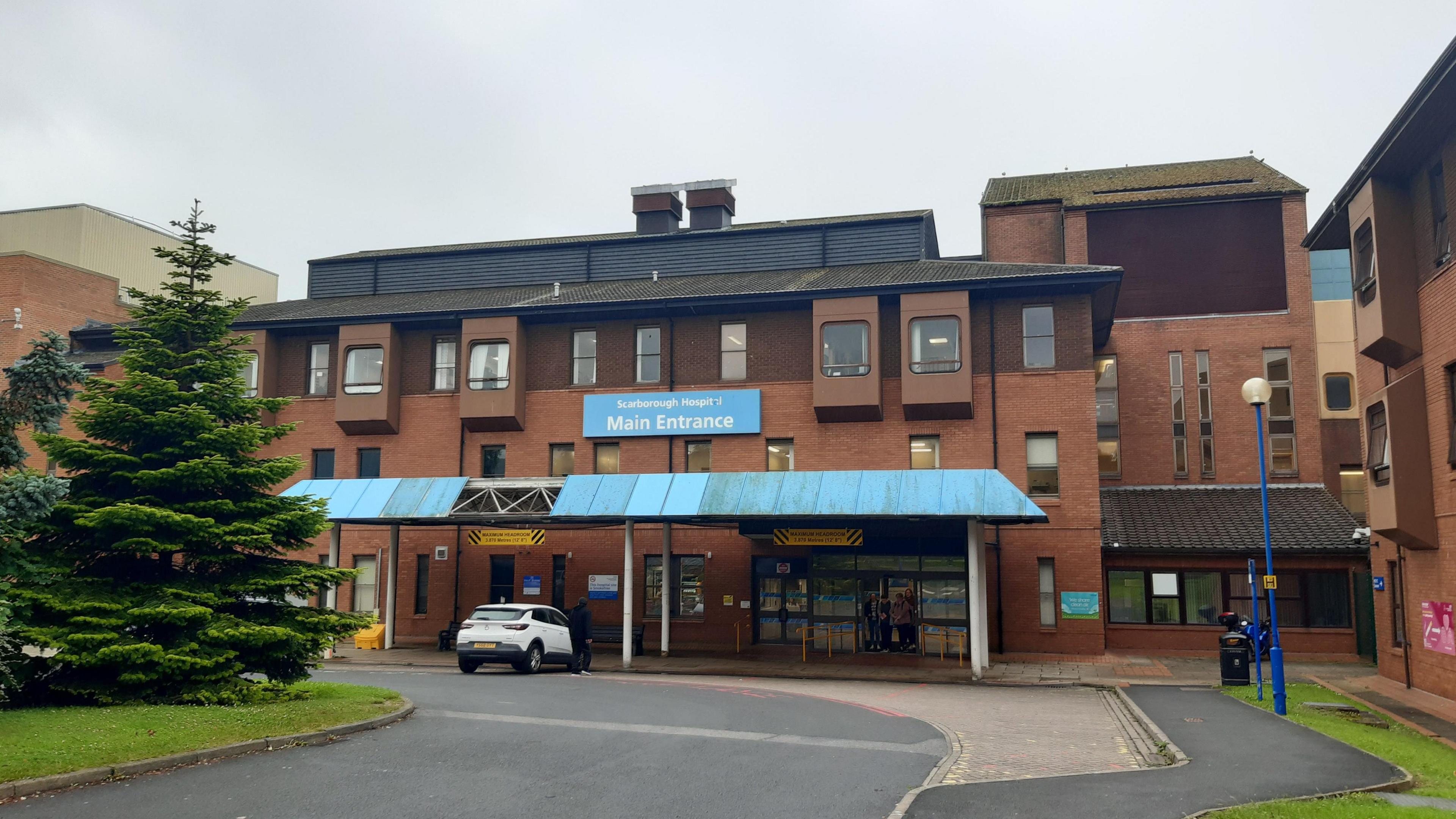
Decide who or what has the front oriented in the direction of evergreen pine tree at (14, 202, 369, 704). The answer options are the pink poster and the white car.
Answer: the pink poster

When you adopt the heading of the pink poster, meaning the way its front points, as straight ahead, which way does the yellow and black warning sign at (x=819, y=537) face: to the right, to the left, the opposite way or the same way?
to the left

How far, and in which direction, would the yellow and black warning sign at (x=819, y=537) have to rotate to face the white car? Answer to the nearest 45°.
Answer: approximately 45° to its right

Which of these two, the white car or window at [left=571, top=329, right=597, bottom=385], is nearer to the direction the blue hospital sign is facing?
the white car

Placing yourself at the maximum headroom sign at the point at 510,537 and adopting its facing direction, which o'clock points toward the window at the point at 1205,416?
The window is roughly at 9 o'clock from the maximum headroom sign.

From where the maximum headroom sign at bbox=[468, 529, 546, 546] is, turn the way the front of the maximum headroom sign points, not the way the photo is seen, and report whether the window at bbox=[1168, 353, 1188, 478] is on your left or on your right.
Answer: on your left

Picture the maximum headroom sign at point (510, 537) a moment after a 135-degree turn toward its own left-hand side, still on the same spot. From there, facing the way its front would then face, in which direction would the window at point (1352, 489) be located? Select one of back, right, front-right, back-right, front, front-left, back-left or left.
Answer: front-right

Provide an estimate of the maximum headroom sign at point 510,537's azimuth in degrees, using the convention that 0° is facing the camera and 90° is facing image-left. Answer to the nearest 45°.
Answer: approximately 0°
